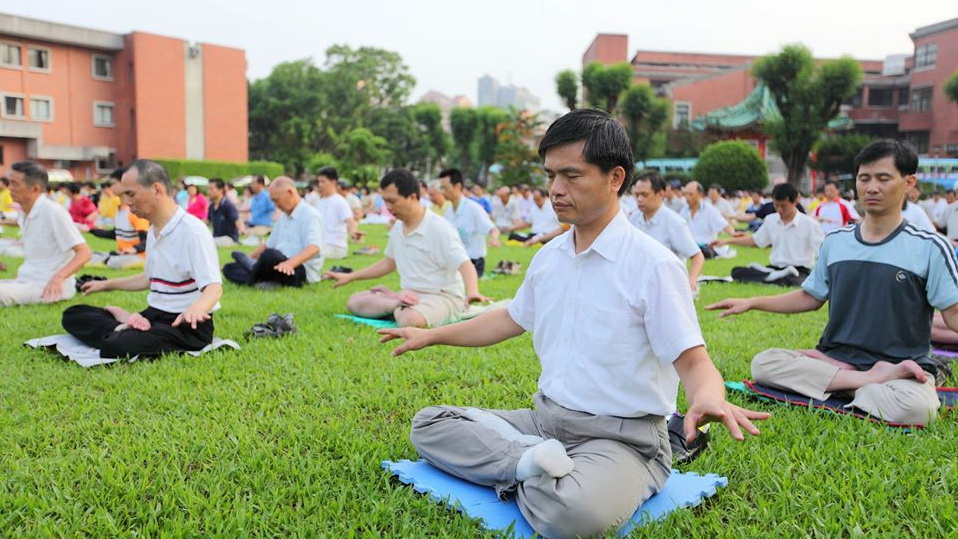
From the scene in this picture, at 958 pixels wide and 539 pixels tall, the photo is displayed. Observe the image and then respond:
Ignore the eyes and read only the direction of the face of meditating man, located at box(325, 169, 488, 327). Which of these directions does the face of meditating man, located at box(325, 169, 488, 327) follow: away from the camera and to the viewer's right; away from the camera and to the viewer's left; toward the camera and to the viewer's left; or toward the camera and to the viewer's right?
toward the camera and to the viewer's left

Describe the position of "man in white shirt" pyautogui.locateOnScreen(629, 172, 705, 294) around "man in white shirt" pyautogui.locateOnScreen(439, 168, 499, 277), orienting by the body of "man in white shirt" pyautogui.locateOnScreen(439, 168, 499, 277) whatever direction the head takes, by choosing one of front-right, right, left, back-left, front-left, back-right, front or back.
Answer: left

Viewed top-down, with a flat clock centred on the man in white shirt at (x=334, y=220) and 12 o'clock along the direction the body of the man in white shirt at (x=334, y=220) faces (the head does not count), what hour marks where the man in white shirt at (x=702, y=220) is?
the man in white shirt at (x=702, y=220) is roughly at 8 o'clock from the man in white shirt at (x=334, y=220).

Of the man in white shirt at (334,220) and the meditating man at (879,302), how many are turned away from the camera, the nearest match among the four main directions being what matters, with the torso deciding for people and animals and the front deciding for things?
0

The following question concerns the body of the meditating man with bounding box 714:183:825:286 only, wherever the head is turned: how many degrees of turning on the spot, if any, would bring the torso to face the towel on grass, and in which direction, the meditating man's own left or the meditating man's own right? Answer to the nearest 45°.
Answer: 0° — they already face it

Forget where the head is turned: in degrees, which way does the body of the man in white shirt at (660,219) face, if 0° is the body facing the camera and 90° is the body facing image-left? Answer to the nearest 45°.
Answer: approximately 45°

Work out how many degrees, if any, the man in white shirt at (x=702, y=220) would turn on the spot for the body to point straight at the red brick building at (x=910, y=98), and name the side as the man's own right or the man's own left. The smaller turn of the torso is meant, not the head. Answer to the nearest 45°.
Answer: approximately 135° to the man's own right

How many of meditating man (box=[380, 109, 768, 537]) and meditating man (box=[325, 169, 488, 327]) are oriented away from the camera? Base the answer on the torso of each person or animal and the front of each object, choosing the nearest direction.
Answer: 0

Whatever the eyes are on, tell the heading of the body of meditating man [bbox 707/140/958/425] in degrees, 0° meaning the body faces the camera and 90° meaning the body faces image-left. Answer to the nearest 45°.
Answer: approximately 45°

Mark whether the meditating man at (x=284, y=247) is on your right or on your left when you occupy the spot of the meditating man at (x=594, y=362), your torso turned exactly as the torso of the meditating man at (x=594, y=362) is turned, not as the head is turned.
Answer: on your right

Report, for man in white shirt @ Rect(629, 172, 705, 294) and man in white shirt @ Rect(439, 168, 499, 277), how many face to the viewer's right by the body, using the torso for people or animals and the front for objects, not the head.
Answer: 0
